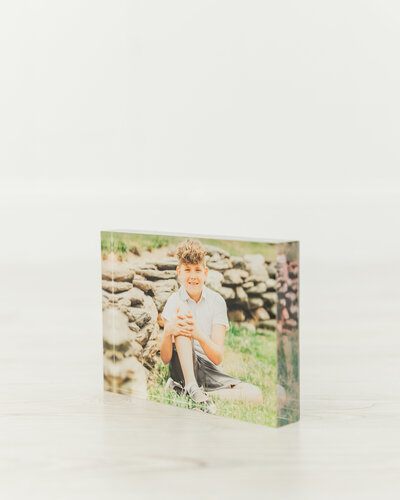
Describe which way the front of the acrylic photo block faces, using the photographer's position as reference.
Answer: facing the viewer and to the left of the viewer
